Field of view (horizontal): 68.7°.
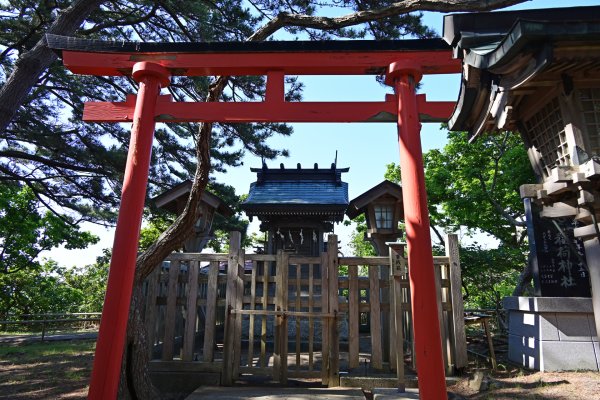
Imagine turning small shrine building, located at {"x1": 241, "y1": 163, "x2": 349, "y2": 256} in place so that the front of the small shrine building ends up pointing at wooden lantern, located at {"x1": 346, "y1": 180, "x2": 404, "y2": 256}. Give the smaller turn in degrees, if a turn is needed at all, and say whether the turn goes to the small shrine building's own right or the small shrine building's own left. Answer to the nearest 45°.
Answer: approximately 45° to the small shrine building's own left

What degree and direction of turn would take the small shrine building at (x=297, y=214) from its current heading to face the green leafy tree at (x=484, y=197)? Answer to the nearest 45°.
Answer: approximately 90° to its left

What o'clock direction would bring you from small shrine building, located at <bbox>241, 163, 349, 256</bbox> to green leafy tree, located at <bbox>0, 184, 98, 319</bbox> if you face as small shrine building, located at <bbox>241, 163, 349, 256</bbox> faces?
The green leafy tree is roughly at 4 o'clock from the small shrine building.

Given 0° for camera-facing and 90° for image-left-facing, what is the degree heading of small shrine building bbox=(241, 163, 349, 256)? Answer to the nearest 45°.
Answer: approximately 0°

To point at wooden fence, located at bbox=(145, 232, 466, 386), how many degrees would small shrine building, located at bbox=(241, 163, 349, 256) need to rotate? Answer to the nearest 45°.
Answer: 0° — it already faces it

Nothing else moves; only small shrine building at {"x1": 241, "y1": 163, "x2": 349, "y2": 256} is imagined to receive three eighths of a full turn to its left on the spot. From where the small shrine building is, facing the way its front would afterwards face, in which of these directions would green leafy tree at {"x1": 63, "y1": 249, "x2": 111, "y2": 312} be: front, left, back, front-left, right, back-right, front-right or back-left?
left

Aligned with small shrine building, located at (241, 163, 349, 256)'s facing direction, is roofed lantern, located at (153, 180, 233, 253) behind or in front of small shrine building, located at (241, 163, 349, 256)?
in front
